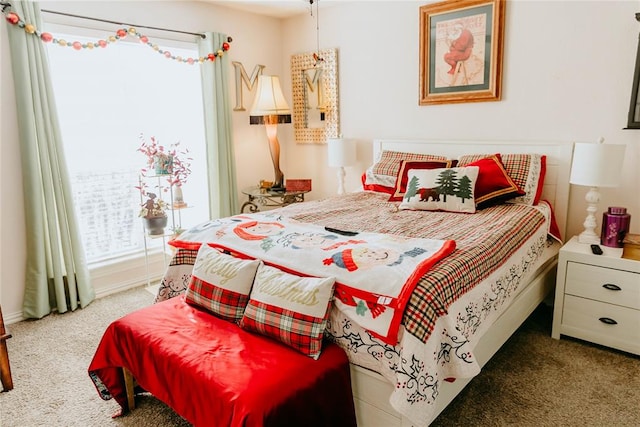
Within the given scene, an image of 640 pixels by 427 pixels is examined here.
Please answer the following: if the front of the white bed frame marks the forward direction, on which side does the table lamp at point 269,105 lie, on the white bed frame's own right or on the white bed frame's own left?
on the white bed frame's own right

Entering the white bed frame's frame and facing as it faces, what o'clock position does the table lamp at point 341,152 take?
The table lamp is roughly at 3 o'clock from the white bed frame.

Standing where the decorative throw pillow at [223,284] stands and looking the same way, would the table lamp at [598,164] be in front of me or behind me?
behind

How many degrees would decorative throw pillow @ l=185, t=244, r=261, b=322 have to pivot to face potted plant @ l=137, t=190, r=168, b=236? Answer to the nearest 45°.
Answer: approximately 135° to its right

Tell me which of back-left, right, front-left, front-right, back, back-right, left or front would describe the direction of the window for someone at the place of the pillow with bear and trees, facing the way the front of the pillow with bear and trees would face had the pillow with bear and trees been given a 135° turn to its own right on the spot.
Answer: front-left

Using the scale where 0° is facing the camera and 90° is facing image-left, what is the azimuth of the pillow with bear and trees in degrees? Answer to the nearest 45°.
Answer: approximately 0°

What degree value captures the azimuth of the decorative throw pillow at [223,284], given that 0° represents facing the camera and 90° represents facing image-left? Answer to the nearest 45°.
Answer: approximately 45°

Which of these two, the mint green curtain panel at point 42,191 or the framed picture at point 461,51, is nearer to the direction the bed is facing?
the mint green curtain panel

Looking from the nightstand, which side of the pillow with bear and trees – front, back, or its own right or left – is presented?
left

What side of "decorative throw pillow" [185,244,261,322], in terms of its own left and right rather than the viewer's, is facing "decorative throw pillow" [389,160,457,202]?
back

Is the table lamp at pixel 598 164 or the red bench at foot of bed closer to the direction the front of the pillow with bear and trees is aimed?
the red bench at foot of bed
